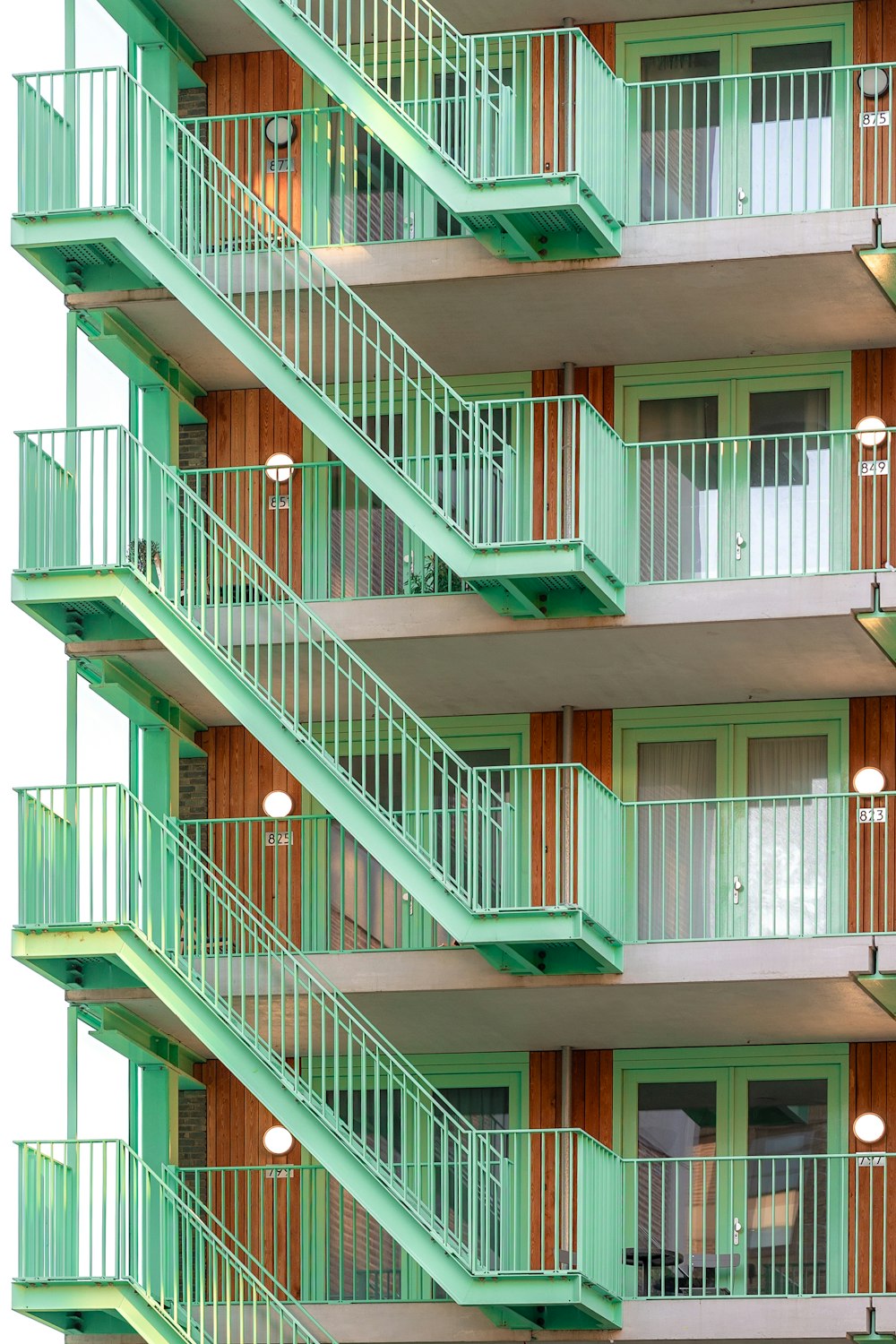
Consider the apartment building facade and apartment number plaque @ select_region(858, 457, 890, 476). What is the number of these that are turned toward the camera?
2

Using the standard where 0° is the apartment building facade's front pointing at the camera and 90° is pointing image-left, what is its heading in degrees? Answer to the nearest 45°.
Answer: approximately 0°

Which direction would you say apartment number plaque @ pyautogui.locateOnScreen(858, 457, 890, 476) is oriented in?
toward the camera

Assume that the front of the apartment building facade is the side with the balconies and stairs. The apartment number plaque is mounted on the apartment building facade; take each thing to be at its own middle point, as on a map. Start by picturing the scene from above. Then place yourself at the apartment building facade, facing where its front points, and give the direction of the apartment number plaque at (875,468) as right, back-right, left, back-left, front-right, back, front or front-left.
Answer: left

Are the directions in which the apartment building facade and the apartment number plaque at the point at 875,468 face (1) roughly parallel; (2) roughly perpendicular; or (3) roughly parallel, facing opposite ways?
roughly parallel
